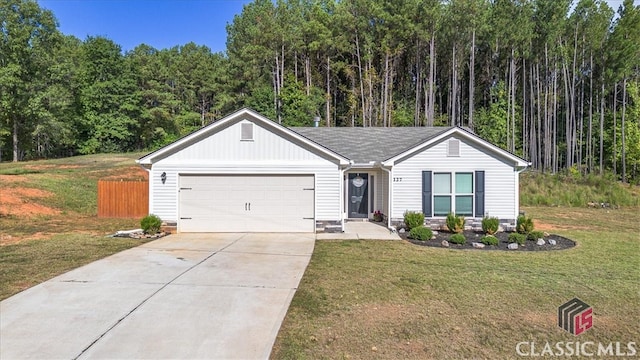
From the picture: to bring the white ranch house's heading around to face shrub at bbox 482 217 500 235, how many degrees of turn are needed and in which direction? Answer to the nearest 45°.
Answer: approximately 90° to its left

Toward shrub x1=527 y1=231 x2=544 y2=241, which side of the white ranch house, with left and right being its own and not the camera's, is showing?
left

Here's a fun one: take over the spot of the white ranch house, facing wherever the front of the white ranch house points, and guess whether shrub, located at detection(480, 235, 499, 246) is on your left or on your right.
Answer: on your left

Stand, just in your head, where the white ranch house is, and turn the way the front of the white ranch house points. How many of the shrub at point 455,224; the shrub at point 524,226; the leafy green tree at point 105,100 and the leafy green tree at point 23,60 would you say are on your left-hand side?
2

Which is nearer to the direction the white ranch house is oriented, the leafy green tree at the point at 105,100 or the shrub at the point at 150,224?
the shrub

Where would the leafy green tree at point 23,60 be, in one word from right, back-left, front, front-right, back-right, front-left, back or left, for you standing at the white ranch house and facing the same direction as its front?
back-right

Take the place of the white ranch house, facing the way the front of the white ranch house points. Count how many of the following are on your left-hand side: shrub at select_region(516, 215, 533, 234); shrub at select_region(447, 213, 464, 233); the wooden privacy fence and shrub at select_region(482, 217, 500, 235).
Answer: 3

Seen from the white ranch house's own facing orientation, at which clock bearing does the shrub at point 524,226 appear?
The shrub is roughly at 9 o'clock from the white ranch house.

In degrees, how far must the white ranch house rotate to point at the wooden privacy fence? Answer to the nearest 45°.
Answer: approximately 135° to its right

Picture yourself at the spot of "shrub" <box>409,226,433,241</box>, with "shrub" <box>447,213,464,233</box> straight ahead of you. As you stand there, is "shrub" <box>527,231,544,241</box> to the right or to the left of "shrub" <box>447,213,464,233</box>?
right

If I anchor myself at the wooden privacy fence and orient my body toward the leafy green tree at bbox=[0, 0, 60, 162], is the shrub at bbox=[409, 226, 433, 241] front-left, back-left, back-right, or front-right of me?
back-right

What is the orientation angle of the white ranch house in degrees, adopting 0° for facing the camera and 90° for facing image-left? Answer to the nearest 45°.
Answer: approximately 0°
